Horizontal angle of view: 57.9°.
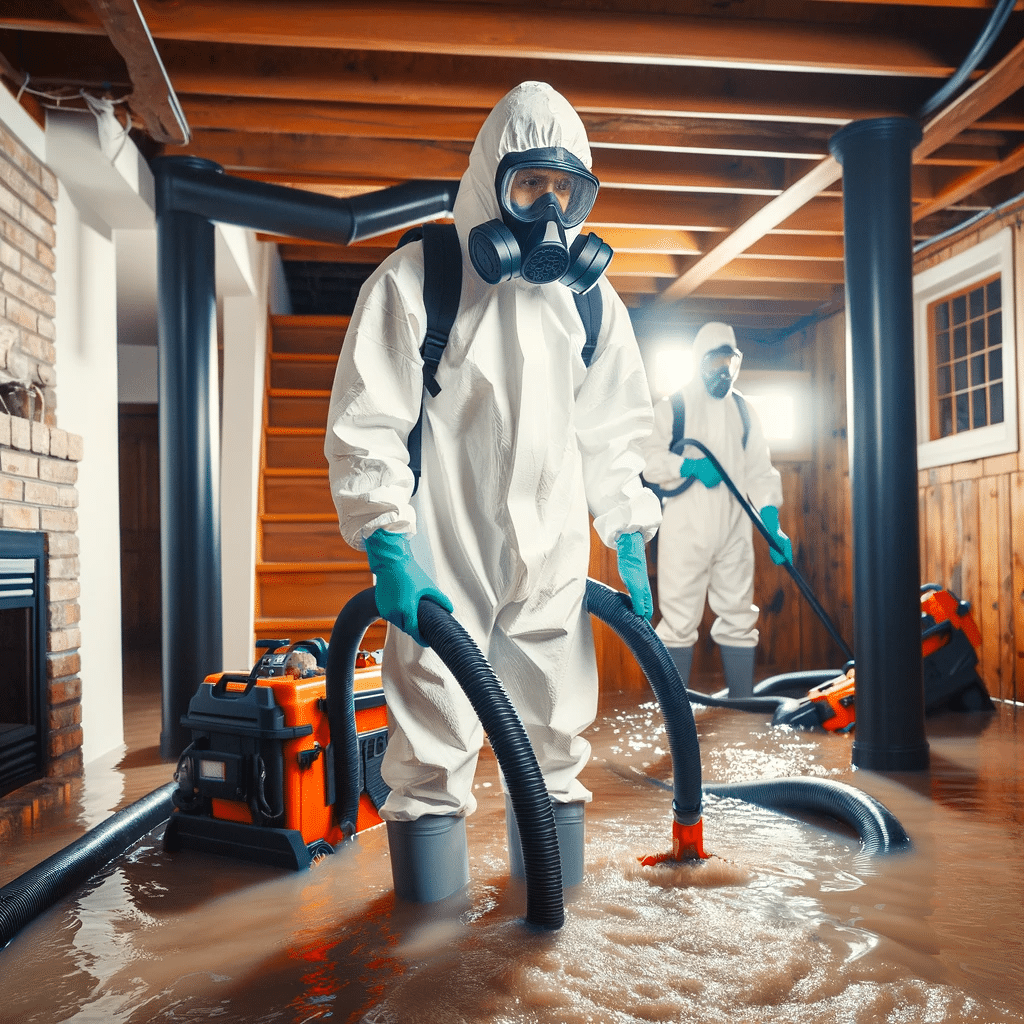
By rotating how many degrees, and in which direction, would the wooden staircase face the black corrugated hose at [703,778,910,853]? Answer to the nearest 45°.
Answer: approximately 45° to its left

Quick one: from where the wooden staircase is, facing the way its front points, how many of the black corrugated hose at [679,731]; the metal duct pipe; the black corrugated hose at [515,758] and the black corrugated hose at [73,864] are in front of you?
4

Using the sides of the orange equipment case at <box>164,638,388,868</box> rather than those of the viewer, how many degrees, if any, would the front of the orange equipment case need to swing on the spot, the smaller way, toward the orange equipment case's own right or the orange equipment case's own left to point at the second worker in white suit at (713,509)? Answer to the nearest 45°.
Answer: approximately 180°

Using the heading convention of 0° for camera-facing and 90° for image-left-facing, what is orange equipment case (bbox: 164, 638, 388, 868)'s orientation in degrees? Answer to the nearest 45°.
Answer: approximately 45°

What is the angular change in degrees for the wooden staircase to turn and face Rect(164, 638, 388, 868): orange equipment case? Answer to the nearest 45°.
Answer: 0° — it already faces it

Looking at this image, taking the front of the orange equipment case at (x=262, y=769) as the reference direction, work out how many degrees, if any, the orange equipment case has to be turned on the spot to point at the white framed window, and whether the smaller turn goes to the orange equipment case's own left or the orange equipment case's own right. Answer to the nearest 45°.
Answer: approximately 180°

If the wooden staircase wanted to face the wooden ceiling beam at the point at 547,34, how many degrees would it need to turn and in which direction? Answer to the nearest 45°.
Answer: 0° — it already faces it

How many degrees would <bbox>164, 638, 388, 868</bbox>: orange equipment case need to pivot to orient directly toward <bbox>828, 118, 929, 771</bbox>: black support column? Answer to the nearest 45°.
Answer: approximately 135° to its left

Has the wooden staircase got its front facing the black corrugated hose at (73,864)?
yes

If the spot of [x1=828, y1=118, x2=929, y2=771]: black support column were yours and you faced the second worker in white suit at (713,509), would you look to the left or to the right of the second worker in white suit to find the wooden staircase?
left
